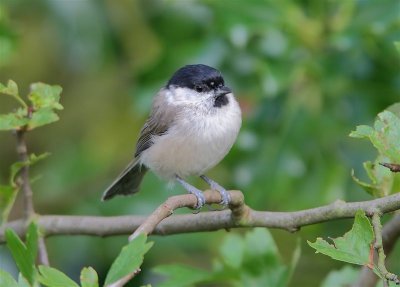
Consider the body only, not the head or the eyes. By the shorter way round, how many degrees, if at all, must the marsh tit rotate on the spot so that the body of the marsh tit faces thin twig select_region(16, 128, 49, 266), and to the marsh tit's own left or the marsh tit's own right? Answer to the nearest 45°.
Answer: approximately 90° to the marsh tit's own right

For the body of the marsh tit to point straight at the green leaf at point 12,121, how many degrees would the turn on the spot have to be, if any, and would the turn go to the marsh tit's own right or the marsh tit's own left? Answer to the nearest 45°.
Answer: approximately 90° to the marsh tit's own right

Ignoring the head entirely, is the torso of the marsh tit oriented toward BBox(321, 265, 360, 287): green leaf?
yes

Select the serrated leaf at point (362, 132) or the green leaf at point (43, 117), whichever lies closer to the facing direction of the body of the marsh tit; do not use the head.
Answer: the serrated leaf

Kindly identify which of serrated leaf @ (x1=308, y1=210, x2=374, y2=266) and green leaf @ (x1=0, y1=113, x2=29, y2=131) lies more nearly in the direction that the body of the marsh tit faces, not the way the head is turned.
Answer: the serrated leaf

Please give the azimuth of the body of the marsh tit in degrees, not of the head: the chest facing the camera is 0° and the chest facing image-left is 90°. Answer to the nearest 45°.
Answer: approximately 315°
